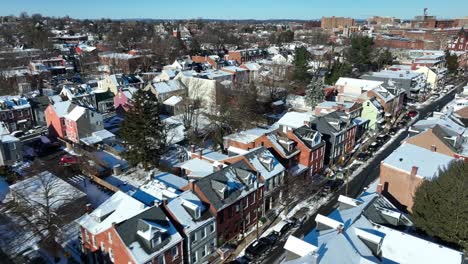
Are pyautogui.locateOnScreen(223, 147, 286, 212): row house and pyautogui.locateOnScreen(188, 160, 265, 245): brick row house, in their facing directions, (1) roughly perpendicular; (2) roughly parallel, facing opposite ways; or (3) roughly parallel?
roughly parallel

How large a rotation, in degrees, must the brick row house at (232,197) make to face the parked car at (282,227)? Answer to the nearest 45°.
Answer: approximately 45° to its left

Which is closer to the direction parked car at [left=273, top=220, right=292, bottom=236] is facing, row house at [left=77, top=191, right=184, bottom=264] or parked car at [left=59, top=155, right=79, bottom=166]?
the row house

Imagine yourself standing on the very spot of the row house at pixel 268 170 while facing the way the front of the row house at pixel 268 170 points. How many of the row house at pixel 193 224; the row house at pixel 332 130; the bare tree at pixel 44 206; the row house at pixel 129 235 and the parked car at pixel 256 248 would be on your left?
1

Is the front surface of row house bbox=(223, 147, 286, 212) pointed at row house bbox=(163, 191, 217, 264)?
no

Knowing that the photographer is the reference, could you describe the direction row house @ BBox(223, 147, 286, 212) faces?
facing the viewer and to the right of the viewer

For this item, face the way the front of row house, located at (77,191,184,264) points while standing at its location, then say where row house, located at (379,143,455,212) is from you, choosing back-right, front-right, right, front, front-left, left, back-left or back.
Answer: front-left

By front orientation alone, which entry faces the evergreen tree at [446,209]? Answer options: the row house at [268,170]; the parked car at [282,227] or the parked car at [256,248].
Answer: the row house

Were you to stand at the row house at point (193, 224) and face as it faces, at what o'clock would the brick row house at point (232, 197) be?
The brick row house is roughly at 9 o'clock from the row house.

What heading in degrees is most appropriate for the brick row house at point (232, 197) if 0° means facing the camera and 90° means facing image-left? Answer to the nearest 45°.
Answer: approximately 315°

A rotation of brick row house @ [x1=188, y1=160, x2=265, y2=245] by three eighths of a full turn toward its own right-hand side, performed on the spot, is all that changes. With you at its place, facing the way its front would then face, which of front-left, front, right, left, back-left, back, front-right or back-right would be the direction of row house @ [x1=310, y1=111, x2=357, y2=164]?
back-right

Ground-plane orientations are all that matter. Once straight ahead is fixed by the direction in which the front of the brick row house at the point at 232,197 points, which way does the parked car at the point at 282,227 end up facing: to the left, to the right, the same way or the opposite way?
to the right

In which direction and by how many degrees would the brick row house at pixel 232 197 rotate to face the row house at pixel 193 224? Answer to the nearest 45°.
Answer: approximately 90° to its right

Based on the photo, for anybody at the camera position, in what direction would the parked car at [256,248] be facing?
facing the viewer and to the left of the viewer

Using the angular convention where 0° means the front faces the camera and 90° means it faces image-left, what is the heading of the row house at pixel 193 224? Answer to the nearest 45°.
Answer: approximately 315°

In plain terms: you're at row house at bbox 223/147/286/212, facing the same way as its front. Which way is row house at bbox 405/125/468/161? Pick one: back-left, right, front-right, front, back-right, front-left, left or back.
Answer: front-left

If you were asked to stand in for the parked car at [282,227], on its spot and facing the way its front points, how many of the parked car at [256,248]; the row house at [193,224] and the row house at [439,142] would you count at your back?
1

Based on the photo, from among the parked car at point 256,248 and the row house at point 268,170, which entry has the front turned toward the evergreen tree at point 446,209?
the row house

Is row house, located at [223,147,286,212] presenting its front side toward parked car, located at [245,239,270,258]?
no
